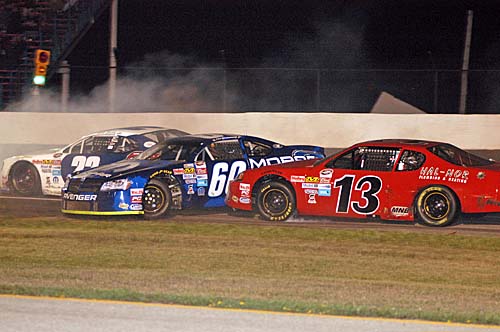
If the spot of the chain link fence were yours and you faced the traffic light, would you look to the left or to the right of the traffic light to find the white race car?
left

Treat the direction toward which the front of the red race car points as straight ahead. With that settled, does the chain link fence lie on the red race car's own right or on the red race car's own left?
on the red race car's own right

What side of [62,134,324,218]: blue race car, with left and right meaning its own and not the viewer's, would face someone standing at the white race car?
right

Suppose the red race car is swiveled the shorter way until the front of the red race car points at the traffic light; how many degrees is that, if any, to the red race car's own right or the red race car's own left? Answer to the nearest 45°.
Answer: approximately 45° to the red race car's own right

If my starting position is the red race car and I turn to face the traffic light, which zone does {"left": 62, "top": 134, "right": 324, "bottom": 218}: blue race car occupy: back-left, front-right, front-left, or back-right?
front-left

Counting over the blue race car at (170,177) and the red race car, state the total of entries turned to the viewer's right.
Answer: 0

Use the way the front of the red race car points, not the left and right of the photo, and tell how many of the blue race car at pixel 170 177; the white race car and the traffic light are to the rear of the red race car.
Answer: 0

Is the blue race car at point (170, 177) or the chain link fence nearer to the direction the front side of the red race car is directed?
the blue race car

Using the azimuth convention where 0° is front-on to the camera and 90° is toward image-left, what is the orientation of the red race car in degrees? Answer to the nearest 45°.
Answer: approximately 90°

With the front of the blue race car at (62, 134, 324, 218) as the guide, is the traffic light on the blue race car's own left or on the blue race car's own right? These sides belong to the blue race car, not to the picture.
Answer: on the blue race car's own right
